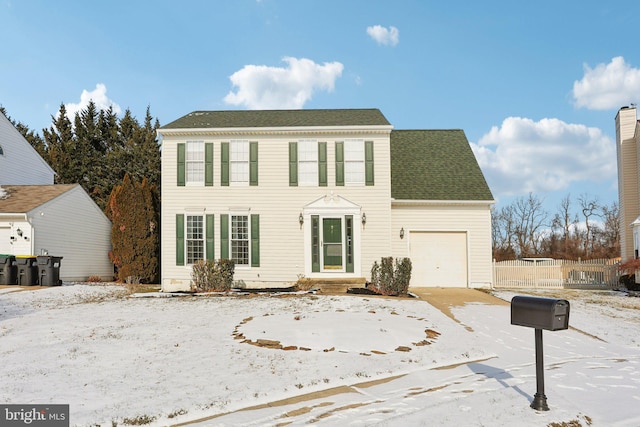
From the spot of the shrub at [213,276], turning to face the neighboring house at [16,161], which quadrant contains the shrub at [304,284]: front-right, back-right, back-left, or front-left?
back-right

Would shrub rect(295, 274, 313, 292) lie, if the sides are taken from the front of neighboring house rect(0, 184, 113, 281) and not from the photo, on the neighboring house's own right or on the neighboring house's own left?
on the neighboring house's own left

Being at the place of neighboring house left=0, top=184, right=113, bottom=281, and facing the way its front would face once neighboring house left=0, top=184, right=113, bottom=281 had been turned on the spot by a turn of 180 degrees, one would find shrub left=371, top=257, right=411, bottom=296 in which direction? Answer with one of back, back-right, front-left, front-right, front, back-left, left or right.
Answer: right

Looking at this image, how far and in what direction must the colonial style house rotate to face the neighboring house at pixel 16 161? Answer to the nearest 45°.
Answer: approximately 135° to its right

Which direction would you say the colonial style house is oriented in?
toward the camera

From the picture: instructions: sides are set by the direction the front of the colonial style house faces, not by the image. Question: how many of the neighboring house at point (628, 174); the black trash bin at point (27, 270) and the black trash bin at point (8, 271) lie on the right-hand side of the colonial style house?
2

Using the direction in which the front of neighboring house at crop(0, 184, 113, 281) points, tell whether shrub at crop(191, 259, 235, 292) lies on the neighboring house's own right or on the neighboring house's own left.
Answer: on the neighboring house's own left

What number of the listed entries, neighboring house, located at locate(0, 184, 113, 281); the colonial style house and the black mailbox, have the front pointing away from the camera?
0

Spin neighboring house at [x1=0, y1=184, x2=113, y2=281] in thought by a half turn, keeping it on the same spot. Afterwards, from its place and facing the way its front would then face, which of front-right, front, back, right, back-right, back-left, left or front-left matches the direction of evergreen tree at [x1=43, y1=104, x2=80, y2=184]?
front-left
